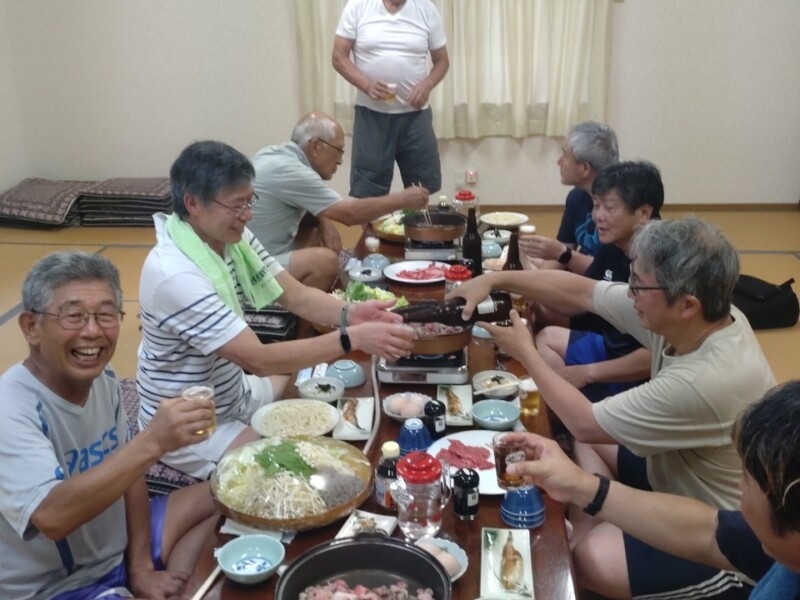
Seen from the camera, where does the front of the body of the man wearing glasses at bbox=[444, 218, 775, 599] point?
to the viewer's left

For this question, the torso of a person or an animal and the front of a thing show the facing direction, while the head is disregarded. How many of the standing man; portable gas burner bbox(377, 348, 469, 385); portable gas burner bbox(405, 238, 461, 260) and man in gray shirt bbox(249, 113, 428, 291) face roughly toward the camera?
3

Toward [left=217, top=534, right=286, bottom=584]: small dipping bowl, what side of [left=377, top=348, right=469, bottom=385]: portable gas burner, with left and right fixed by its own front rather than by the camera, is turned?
front

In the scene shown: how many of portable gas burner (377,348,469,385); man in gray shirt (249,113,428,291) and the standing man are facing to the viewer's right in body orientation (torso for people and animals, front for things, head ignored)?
1

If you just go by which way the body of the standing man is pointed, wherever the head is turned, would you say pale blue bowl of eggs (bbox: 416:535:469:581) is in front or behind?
in front

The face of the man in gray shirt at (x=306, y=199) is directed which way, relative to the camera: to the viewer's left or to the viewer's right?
to the viewer's right

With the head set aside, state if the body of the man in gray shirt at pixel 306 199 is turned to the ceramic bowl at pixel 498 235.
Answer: yes

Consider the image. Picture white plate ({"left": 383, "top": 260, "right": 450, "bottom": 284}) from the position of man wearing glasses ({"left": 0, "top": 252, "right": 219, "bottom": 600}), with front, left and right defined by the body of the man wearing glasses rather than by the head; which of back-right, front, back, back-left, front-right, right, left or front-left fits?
left

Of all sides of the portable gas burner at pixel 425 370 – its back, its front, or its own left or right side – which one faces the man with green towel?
right

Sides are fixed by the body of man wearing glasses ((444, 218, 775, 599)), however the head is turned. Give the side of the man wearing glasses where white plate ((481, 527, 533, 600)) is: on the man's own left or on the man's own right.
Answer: on the man's own left

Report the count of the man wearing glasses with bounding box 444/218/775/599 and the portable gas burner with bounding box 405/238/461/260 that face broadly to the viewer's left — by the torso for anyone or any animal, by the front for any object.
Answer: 1
